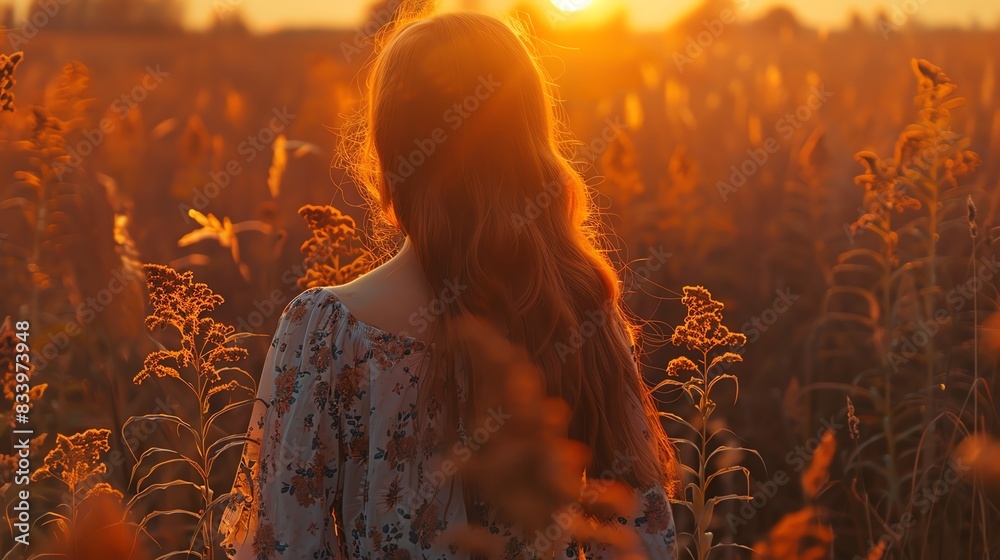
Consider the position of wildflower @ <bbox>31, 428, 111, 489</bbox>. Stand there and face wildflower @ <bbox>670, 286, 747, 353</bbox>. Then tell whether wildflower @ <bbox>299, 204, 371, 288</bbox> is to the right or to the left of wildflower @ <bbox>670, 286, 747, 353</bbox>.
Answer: left

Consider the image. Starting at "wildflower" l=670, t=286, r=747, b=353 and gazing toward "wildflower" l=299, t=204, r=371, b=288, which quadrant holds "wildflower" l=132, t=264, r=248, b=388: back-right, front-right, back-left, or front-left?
front-left

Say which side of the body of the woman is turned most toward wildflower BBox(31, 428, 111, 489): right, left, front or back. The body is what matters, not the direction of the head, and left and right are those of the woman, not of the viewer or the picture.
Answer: left

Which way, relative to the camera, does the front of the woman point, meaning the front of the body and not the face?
away from the camera

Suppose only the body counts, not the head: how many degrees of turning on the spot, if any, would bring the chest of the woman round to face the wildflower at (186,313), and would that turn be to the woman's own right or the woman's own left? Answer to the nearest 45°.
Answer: approximately 45° to the woman's own left

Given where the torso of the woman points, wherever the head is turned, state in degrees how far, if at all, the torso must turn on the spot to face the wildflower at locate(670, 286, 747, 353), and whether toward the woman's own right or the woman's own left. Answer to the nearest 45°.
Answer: approximately 45° to the woman's own right

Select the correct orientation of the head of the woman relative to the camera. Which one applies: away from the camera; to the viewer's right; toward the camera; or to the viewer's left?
away from the camera
